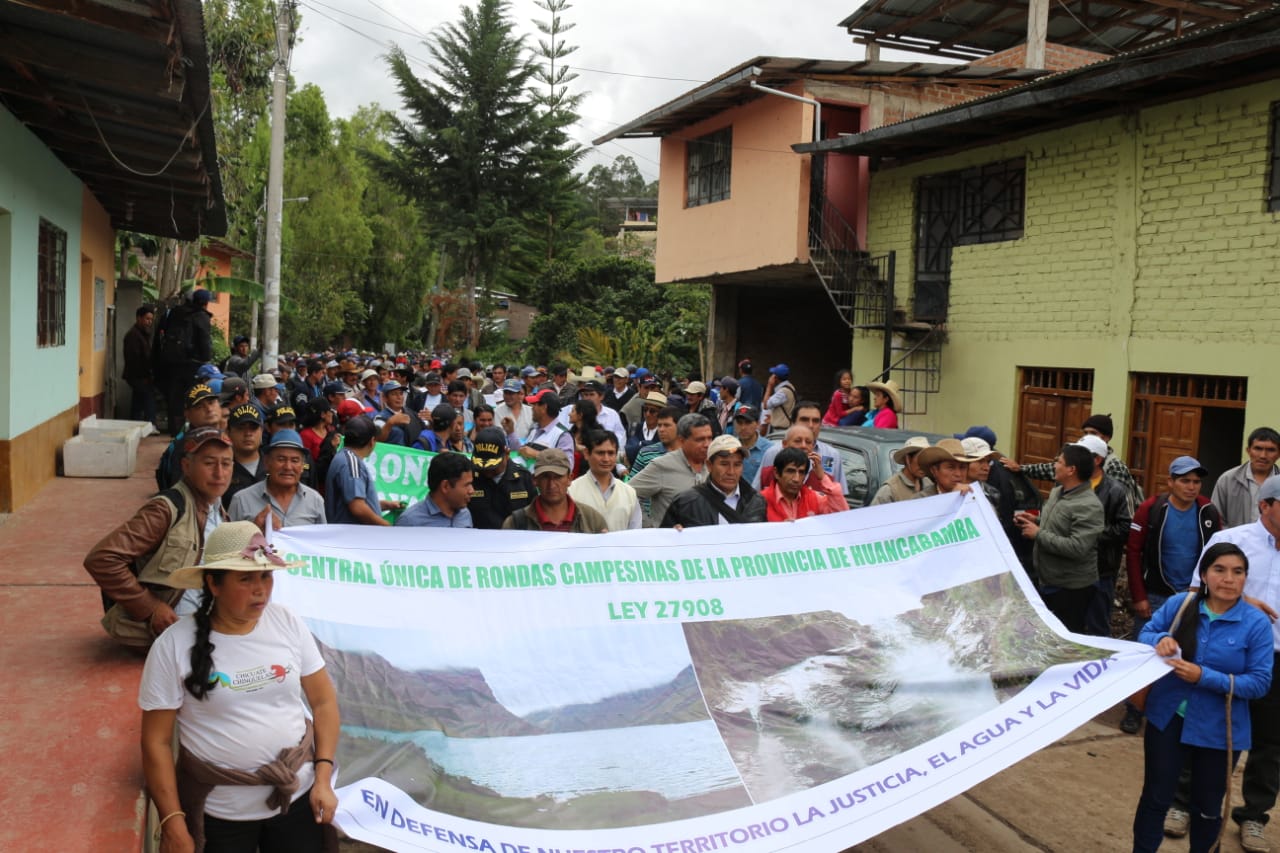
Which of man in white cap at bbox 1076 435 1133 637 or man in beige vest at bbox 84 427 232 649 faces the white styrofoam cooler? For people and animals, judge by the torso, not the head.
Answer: the man in white cap

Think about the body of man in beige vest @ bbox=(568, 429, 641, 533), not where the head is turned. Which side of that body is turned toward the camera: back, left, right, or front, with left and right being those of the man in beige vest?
front

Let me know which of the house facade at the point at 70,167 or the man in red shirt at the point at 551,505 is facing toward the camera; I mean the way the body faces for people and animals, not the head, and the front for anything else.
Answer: the man in red shirt

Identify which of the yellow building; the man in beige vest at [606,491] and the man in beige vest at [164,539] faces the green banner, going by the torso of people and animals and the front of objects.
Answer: the yellow building

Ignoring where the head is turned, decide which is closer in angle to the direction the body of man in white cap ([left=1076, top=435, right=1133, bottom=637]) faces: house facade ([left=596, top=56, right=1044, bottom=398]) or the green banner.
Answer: the green banner

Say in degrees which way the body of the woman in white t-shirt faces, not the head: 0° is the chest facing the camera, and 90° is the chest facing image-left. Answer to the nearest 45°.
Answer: approximately 315°

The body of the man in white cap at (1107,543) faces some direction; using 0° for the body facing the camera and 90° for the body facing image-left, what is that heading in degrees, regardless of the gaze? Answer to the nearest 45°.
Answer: approximately 90°

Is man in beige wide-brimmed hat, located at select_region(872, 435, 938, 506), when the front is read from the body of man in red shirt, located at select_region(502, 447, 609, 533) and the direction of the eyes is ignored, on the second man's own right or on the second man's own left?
on the second man's own left

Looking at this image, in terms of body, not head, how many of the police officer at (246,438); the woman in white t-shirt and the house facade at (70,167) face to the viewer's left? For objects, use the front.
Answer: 0

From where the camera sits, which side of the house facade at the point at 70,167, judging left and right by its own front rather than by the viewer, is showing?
right
